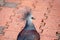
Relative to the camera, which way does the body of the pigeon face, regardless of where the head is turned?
toward the camera
